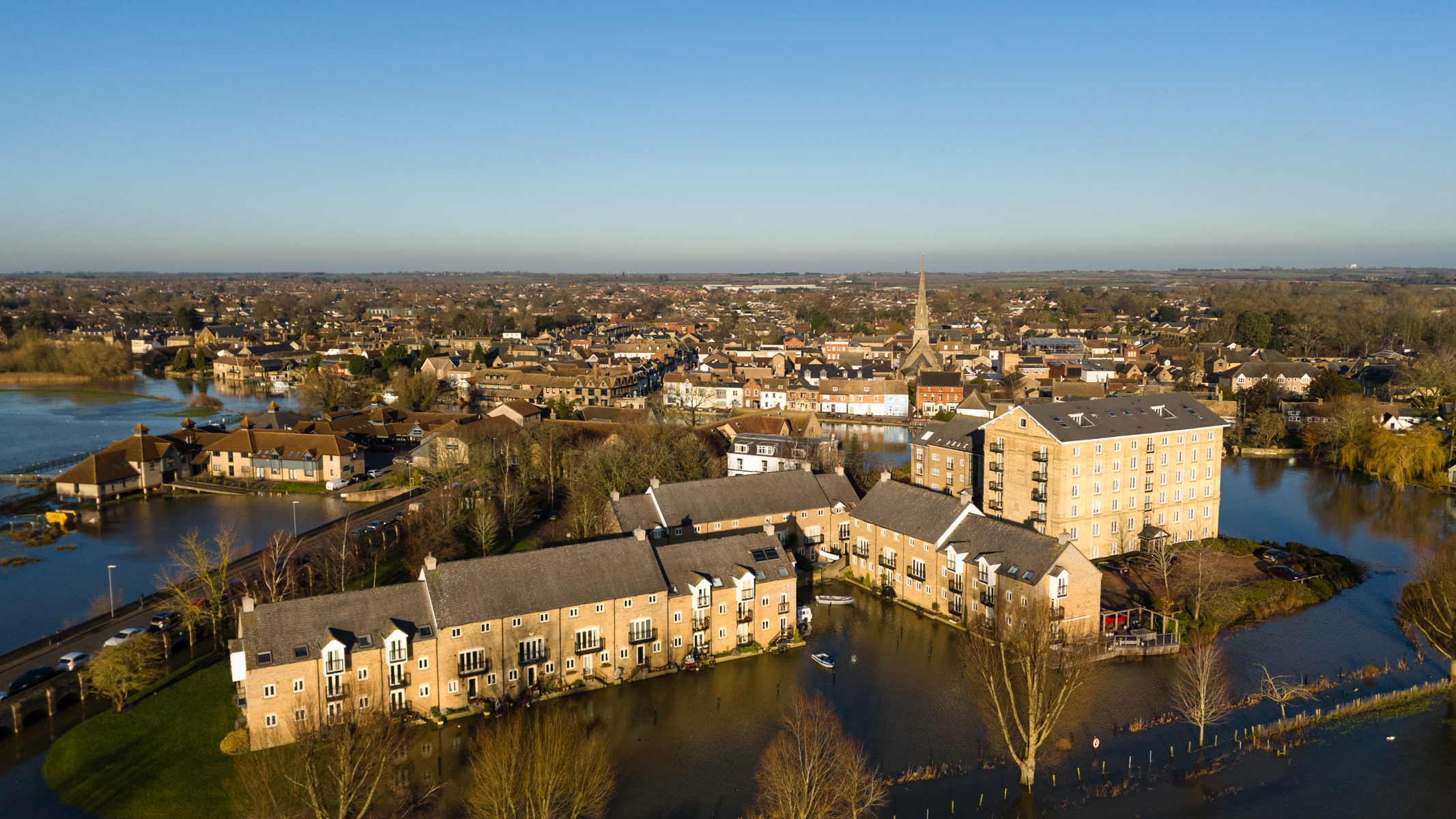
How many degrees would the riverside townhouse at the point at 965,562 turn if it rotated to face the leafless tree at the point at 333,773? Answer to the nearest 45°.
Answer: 0° — it already faces it

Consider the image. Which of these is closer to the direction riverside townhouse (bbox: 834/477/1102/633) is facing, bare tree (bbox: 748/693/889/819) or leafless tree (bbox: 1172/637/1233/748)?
the bare tree

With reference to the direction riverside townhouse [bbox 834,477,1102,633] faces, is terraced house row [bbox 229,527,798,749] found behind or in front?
in front

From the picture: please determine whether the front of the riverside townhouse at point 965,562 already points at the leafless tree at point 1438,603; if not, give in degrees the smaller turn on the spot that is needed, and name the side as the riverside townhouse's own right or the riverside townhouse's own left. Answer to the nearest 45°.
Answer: approximately 135° to the riverside townhouse's own left

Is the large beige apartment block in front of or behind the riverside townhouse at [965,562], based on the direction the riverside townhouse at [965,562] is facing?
behind

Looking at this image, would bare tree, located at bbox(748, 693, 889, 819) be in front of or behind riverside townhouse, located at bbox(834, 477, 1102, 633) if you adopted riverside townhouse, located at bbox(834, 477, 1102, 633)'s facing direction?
in front

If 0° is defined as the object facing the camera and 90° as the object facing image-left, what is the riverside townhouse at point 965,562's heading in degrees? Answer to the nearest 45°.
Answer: approximately 45°
